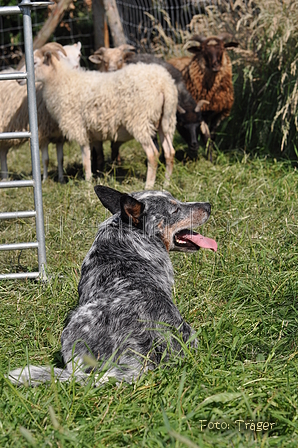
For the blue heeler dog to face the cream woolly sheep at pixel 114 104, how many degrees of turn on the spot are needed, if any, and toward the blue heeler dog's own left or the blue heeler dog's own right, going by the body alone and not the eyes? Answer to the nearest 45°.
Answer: approximately 45° to the blue heeler dog's own left

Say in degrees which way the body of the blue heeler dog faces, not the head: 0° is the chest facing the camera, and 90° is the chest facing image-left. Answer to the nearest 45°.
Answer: approximately 225°

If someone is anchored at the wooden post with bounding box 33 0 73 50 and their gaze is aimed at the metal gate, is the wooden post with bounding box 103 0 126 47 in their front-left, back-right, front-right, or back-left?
back-left

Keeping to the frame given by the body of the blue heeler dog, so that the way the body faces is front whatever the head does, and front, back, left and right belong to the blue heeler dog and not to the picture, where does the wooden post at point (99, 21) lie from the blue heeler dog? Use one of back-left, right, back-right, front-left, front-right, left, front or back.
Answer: front-left

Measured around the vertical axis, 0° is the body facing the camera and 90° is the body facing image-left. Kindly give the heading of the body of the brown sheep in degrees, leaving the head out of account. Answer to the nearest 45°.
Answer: approximately 315°

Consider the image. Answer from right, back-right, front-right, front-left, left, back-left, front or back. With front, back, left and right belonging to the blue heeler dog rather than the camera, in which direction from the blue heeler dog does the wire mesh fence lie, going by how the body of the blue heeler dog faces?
front-left
